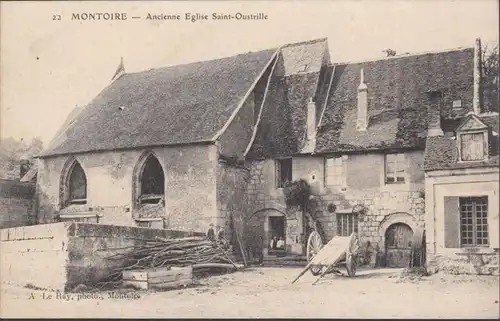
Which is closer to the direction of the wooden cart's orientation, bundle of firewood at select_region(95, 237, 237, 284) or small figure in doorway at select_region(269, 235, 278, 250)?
the bundle of firewood

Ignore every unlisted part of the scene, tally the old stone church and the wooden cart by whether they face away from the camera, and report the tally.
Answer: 0

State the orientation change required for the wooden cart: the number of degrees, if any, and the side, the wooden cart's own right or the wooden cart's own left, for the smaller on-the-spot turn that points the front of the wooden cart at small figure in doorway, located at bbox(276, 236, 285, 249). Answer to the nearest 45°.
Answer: approximately 135° to the wooden cart's own right

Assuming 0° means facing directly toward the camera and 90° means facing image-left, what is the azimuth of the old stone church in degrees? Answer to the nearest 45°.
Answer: approximately 0°

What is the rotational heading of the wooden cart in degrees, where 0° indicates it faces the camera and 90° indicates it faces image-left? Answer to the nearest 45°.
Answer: approximately 45°

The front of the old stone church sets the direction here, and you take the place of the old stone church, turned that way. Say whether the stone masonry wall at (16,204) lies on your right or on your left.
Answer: on your right

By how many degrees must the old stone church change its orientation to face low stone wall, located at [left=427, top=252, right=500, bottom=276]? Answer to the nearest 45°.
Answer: approximately 45° to its left
